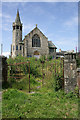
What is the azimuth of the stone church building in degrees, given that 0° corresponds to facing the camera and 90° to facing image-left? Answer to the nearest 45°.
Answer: approximately 0°
